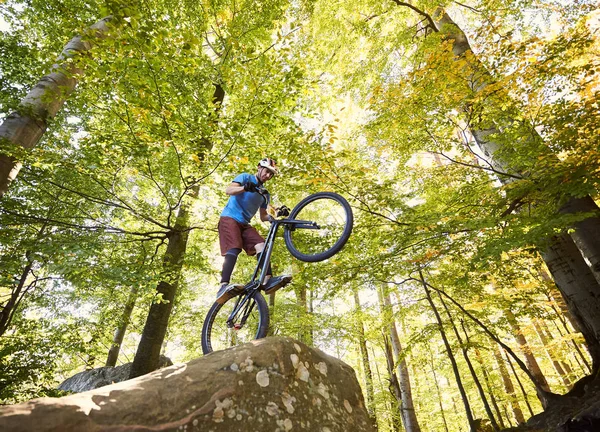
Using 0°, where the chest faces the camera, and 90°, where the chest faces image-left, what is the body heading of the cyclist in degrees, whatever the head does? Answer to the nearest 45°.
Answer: approximately 315°

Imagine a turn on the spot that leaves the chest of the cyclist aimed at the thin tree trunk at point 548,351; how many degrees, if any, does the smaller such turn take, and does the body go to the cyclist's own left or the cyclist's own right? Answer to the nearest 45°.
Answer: approximately 90° to the cyclist's own left
